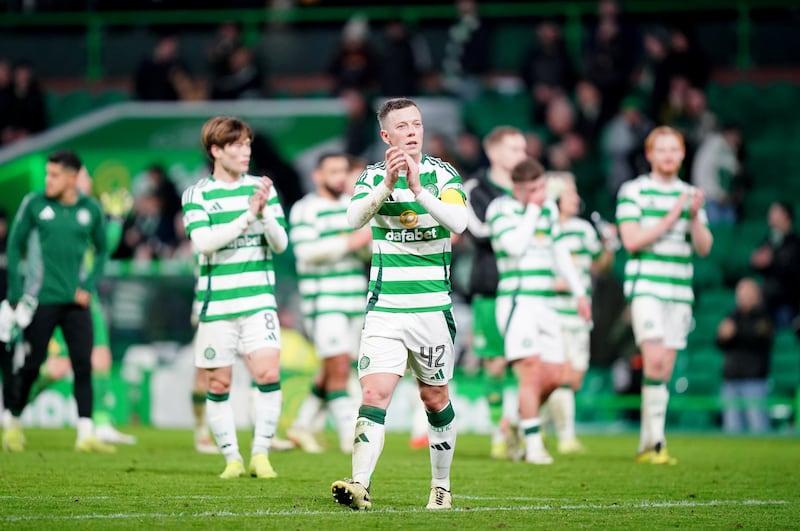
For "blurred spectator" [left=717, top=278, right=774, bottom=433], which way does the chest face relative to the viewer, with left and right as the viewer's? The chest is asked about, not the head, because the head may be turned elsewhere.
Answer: facing the viewer

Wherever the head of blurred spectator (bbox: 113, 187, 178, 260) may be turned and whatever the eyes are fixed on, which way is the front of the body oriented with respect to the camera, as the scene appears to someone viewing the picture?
toward the camera

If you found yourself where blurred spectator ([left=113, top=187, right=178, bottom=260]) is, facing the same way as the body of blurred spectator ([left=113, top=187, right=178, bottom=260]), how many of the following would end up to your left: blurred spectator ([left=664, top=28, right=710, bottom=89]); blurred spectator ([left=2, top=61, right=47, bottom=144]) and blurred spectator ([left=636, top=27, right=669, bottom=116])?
2

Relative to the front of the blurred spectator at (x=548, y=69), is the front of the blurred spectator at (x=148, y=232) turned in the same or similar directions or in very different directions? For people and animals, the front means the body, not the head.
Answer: same or similar directions

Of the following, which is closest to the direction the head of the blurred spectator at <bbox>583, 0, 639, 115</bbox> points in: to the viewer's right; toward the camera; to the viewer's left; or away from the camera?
toward the camera

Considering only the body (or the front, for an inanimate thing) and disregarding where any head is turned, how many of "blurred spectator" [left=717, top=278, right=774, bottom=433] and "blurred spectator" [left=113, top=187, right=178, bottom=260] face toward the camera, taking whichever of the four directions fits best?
2

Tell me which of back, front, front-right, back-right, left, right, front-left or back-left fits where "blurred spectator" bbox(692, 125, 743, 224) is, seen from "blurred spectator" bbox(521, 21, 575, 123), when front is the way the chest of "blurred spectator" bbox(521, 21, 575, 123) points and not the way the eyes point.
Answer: left

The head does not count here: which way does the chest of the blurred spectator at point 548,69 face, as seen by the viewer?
toward the camera

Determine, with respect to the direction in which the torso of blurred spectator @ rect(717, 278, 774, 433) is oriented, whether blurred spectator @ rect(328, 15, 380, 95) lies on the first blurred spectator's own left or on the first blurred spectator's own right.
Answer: on the first blurred spectator's own right

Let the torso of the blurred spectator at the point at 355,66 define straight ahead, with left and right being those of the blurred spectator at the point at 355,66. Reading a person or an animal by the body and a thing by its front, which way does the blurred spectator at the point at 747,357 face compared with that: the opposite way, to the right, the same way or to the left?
the same way

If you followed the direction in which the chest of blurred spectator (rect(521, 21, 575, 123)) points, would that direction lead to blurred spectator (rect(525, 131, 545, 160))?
yes

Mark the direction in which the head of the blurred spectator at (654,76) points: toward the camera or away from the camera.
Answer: toward the camera

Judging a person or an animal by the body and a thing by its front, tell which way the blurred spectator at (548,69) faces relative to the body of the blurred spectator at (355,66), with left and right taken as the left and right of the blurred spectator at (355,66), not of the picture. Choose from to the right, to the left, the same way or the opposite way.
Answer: the same way
